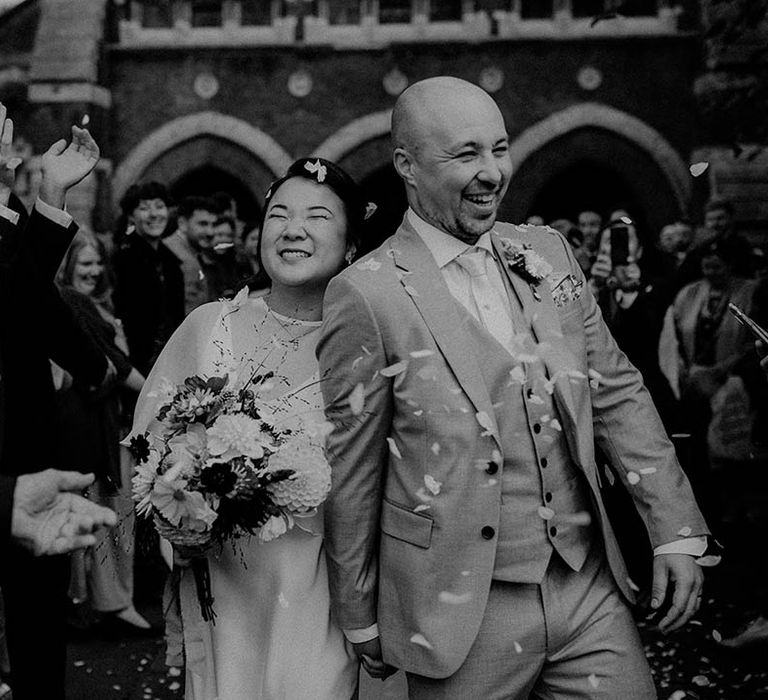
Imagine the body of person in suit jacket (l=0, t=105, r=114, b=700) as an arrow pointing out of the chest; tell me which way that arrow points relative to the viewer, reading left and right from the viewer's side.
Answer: facing to the right of the viewer

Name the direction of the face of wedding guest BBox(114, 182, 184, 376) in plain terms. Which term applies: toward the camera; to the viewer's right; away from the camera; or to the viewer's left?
toward the camera

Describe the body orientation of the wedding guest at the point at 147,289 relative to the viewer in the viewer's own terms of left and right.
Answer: facing the viewer and to the right of the viewer

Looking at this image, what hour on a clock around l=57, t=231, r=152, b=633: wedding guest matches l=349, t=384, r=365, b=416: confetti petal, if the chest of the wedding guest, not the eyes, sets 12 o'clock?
The confetti petal is roughly at 1 o'clock from the wedding guest.

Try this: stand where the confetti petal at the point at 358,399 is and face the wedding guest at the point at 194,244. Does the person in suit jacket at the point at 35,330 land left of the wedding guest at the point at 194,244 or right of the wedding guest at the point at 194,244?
left

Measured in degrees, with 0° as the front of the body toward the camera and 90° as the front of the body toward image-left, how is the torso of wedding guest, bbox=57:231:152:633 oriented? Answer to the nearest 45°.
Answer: approximately 315°

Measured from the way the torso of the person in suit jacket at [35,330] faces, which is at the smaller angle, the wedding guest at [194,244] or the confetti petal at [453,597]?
the confetti petal

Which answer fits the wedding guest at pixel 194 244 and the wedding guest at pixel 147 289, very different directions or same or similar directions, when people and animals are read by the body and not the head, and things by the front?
same or similar directions

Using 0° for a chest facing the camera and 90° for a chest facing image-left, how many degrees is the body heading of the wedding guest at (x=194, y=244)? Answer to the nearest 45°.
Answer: approximately 315°

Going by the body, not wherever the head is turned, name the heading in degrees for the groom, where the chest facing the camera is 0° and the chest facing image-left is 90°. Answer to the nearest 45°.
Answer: approximately 315°

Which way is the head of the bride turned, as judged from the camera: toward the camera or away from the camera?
toward the camera

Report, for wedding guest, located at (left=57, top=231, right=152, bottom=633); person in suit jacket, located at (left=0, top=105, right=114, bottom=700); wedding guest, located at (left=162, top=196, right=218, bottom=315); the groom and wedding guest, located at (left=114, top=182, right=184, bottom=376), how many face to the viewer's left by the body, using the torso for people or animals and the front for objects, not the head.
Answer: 0

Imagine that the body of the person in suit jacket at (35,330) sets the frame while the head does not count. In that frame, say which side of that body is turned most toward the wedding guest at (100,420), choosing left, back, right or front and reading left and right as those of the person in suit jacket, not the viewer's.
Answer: left

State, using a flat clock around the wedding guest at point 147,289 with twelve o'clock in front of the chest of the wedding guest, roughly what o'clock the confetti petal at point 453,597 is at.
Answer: The confetti petal is roughly at 1 o'clock from the wedding guest.

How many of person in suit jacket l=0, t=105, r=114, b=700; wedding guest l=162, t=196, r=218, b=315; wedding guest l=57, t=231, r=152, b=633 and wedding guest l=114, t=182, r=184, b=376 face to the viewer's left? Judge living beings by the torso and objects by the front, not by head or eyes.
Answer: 0

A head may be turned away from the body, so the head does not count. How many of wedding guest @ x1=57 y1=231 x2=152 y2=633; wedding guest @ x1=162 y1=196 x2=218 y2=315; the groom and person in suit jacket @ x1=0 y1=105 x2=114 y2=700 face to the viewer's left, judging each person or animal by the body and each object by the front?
0
